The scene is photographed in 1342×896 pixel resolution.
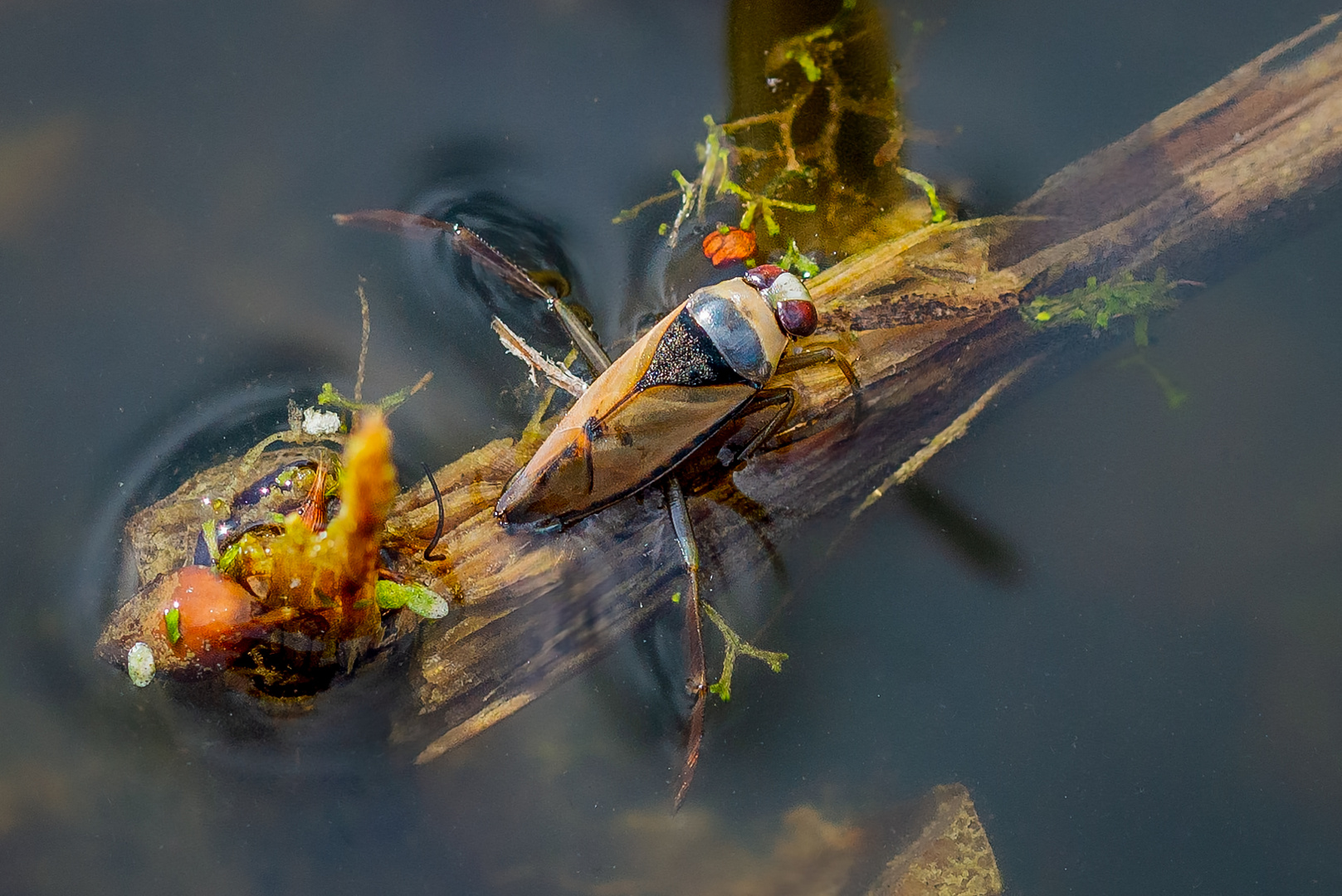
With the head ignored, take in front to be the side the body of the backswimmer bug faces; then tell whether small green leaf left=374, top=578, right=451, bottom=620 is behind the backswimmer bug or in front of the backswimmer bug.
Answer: behind

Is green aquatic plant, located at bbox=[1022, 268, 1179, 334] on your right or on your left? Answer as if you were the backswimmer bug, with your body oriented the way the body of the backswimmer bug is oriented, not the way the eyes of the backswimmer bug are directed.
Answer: on your right

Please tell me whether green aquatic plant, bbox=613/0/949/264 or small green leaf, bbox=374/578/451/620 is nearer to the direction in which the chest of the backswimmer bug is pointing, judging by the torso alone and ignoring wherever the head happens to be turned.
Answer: the green aquatic plant

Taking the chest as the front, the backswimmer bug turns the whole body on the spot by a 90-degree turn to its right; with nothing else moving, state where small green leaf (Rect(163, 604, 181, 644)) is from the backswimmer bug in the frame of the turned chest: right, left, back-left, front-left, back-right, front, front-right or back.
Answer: back-right

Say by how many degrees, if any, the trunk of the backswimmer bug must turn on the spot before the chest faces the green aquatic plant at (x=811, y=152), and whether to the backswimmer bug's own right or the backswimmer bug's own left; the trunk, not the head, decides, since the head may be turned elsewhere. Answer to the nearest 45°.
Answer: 0° — it already faces it

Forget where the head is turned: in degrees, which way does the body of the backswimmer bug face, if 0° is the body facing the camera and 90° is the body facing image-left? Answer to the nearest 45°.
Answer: approximately 225°
